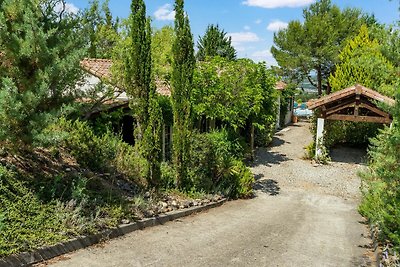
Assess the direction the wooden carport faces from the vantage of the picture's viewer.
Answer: facing the viewer

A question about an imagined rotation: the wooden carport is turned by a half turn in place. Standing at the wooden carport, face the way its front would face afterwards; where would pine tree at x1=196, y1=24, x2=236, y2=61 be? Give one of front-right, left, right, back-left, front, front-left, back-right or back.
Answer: front-left

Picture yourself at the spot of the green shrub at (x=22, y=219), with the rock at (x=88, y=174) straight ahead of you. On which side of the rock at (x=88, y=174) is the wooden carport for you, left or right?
right

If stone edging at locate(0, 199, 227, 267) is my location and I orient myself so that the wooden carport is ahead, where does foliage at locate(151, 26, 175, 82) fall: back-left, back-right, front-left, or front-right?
front-left

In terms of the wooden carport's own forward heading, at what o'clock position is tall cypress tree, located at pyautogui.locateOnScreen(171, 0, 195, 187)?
The tall cypress tree is roughly at 1 o'clock from the wooden carport.

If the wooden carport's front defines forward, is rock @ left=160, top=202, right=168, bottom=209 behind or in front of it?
in front

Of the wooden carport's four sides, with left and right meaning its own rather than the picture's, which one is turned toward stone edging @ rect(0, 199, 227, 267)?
front

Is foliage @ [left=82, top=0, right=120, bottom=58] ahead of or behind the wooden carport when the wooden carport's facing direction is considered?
ahead

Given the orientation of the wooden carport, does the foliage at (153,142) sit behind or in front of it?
in front

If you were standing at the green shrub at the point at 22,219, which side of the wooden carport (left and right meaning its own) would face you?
front
